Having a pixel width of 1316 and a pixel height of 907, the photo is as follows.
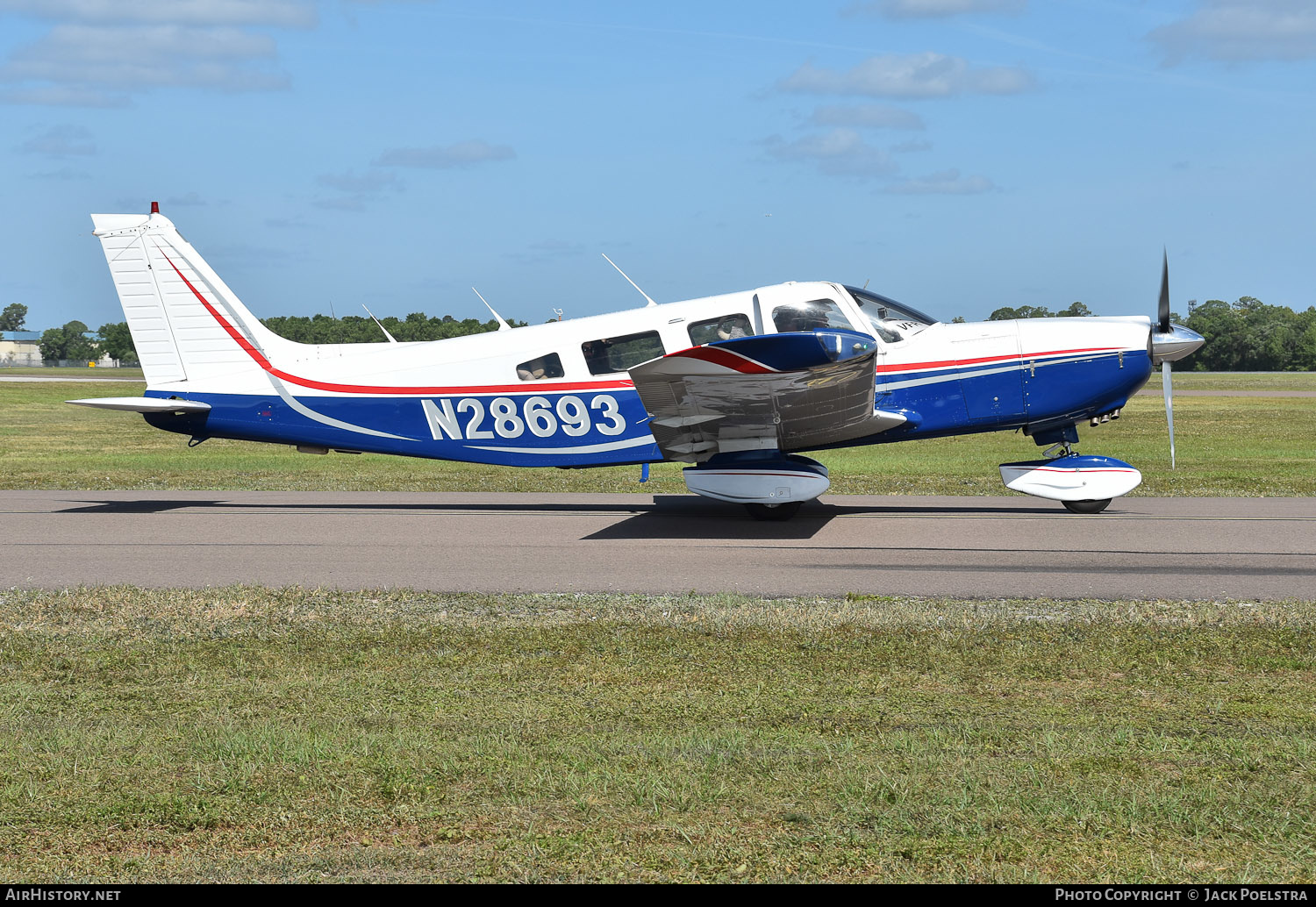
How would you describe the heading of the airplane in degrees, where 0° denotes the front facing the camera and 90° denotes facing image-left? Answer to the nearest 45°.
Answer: approximately 270°
